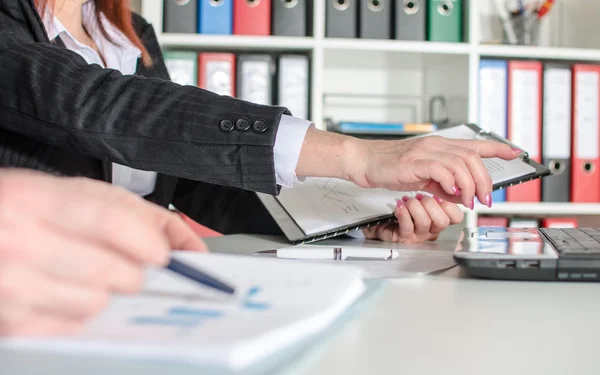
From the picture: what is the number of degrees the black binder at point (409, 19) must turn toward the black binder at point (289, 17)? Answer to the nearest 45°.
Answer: approximately 90° to its right

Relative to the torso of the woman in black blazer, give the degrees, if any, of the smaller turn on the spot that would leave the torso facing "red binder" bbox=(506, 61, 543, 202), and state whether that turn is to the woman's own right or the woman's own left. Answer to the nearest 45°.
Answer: approximately 90° to the woman's own left

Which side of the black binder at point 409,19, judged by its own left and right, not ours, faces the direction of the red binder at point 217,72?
right

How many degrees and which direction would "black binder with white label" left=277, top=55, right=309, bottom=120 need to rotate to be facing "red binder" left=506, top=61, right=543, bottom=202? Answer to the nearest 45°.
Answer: approximately 90° to its left

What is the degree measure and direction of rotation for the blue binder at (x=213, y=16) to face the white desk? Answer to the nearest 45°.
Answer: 0° — it already faces it

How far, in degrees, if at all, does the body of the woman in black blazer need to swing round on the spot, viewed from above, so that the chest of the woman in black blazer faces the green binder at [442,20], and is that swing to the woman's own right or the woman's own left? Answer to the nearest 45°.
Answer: approximately 90° to the woman's own left

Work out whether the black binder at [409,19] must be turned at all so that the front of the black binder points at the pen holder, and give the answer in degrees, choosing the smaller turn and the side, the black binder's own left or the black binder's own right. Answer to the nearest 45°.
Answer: approximately 135° to the black binder's own left
